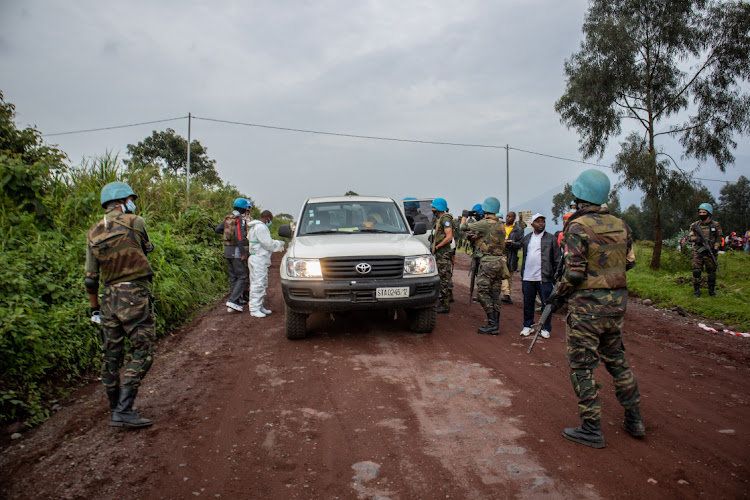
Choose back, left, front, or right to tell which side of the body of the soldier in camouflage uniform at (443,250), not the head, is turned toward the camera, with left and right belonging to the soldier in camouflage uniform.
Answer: left

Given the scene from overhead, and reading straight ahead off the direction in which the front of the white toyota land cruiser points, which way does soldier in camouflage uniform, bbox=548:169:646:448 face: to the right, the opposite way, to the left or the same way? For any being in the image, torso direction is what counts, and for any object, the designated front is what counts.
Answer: the opposite way

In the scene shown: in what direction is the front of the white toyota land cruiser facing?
toward the camera

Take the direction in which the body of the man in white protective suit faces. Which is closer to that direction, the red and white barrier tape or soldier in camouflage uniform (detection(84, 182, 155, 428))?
the red and white barrier tape

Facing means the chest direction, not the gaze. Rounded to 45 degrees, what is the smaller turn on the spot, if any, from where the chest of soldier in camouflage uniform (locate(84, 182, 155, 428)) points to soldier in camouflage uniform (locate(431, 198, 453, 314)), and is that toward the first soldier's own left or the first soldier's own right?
0° — they already face them

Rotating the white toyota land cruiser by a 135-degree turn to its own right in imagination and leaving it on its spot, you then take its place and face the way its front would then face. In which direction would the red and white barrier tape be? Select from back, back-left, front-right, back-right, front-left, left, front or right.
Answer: back-right

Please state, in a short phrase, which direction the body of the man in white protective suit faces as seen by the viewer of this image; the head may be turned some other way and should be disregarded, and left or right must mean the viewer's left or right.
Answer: facing to the right of the viewer

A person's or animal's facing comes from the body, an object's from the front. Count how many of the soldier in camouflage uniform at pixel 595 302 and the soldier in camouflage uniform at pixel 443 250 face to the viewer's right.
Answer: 0

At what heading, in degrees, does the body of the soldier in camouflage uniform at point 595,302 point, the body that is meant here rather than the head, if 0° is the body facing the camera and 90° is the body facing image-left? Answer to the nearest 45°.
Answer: approximately 135°

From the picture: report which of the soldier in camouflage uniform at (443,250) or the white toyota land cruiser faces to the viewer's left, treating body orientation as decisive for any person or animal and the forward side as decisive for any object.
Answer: the soldier in camouflage uniform

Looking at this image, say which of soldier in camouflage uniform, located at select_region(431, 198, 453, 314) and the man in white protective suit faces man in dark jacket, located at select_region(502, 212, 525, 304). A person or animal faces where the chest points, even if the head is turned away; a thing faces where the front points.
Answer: the man in white protective suit

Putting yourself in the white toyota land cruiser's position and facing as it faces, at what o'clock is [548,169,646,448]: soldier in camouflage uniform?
The soldier in camouflage uniform is roughly at 11 o'clock from the white toyota land cruiser.

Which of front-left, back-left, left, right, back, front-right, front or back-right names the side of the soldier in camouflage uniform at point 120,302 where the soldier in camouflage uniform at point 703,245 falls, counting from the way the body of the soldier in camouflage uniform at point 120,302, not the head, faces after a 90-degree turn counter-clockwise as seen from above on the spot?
back-right

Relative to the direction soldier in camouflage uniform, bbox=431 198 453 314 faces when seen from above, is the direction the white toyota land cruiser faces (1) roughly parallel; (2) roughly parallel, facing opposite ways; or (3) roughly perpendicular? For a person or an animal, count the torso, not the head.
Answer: roughly perpendicular

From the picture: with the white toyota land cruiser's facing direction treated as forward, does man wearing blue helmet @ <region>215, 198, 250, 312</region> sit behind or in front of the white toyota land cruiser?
behind

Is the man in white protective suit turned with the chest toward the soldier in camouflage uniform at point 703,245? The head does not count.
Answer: yes

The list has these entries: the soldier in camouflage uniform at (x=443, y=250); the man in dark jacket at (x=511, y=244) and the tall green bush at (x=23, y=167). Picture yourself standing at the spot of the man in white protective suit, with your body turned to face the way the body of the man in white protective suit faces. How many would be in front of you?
2

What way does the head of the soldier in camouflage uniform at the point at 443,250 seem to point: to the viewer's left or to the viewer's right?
to the viewer's left

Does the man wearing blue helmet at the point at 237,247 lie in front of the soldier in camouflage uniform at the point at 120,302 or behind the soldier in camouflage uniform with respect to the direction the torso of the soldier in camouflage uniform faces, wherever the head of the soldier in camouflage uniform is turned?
in front

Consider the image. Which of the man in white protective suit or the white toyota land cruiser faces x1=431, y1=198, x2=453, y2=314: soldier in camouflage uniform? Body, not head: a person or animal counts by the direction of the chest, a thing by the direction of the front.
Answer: the man in white protective suit

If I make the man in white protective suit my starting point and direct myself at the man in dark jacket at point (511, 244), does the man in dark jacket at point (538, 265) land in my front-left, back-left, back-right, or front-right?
front-right

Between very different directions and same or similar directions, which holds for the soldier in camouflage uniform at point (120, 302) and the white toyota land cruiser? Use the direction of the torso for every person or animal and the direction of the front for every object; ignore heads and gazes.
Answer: very different directions
